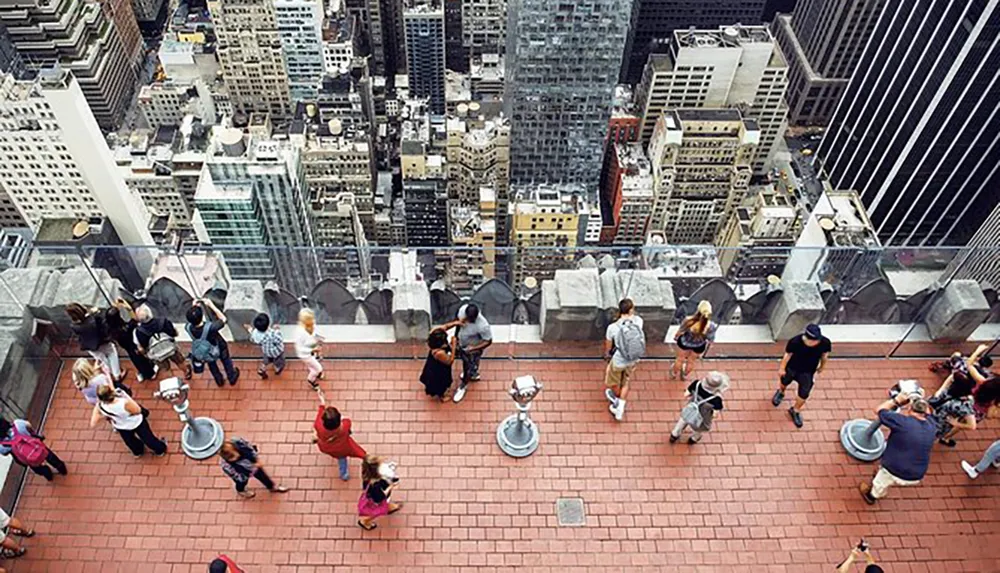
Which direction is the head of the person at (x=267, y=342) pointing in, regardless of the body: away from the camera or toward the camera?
away from the camera

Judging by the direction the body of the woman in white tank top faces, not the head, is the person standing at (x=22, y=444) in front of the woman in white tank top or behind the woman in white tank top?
in front

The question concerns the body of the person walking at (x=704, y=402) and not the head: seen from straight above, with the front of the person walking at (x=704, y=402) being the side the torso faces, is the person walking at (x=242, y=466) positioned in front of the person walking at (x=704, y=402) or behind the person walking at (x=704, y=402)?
behind

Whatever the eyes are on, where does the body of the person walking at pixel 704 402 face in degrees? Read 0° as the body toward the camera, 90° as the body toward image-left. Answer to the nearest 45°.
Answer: approximately 225°

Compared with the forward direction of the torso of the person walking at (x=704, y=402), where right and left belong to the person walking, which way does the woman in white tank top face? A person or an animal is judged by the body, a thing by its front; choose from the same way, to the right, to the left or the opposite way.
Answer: the opposite way

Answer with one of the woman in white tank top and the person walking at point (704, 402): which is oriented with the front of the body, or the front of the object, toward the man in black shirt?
the person walking

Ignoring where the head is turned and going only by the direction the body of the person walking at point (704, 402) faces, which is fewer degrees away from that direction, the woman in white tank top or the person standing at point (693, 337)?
the person standing

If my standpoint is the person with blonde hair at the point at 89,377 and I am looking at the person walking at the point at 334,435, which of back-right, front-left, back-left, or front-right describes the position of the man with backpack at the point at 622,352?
front-left
